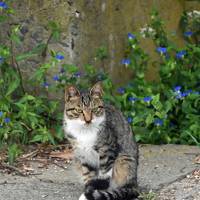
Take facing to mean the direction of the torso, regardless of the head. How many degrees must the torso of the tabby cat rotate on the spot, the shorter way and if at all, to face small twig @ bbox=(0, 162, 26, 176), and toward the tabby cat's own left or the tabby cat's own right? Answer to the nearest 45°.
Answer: approximately 90° to the tabby cat's own right

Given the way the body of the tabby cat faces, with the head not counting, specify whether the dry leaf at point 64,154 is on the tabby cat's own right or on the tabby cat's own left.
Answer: on the tabby cat's own right

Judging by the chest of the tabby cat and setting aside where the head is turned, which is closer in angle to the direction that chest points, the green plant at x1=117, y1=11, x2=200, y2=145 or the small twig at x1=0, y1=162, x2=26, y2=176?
the small twig

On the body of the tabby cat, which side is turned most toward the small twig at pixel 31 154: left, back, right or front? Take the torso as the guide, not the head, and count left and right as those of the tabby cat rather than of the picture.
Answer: right

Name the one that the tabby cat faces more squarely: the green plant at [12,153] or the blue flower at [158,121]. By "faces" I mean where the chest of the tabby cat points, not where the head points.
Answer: the green plant

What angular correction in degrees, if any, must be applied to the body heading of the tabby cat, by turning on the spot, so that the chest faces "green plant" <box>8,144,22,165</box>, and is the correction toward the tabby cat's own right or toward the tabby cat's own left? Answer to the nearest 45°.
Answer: approximately 90° to the tabby cat's own right

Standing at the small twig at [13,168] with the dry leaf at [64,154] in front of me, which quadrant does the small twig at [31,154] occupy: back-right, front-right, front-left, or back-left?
front-left

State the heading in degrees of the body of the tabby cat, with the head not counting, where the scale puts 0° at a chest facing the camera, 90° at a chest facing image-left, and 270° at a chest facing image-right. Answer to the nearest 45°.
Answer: approximately 45°

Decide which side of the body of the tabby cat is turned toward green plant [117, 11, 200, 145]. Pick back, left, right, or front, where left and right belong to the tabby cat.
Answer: back

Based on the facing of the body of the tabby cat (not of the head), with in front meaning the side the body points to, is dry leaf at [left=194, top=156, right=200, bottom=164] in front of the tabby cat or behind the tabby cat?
behind
